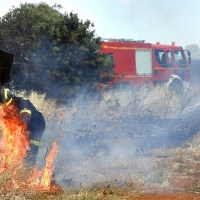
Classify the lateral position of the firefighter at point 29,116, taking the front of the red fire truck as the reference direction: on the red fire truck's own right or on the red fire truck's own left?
on the red fire truck's own right

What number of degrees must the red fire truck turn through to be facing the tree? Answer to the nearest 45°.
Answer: approximately 135° to its right

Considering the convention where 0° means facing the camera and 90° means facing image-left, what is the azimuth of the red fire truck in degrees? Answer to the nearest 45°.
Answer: approximately 270°
